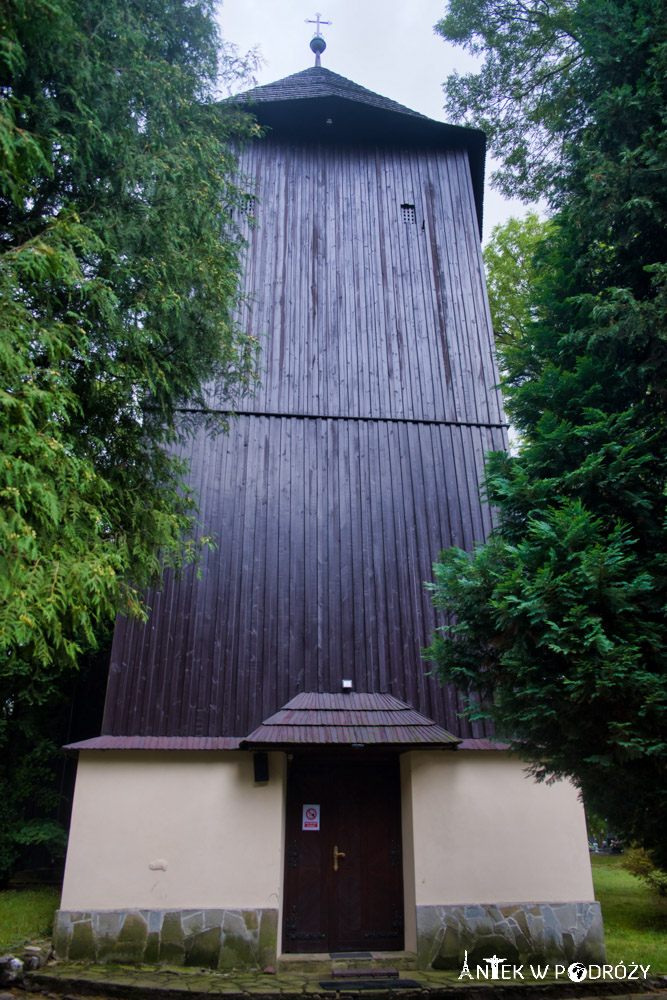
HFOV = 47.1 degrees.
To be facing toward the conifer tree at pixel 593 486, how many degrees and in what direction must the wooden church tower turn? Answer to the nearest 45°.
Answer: approximately 45° to its left

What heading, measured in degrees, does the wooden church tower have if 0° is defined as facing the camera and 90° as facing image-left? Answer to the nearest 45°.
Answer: approximately 0°
